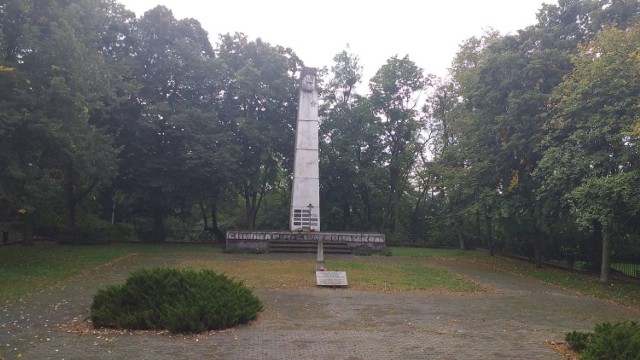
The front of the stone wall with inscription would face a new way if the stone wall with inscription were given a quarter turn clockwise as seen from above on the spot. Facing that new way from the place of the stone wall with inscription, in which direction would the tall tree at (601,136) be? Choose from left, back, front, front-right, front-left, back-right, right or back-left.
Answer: back-left

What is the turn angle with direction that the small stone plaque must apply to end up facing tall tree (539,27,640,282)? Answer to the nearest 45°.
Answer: approximately 90° to its left

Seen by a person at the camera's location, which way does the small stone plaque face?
facing the viewer

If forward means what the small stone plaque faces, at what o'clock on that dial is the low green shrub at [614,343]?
The low green shrub is roughly at 11 o'clock from the small stone plaque.

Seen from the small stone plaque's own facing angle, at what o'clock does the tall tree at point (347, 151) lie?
The tall tree is roughly at 6 o'clock from the small stone plaque.

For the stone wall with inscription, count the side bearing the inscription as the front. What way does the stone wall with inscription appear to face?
toward the camera

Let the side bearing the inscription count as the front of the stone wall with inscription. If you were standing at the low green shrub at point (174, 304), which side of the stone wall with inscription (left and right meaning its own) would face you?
front

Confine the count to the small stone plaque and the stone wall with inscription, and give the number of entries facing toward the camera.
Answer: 2

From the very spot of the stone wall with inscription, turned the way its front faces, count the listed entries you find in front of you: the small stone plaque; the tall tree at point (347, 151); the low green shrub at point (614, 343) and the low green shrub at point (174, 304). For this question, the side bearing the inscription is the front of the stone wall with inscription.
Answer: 3

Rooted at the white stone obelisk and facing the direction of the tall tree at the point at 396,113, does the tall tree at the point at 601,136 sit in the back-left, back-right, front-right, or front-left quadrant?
back-right

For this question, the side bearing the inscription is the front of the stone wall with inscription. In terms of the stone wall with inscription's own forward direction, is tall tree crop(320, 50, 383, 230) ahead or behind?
behind

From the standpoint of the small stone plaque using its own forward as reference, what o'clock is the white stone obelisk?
The white stone obelisk is roughly at 6 o'clock from the small stone plaque.

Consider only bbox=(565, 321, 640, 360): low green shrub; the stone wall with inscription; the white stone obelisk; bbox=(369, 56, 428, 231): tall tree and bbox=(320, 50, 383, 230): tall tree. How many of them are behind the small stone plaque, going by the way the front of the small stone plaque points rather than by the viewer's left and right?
4

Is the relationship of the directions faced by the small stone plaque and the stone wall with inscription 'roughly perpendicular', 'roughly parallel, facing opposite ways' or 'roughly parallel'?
roughly parallel

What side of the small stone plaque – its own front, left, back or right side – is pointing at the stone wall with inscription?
back
